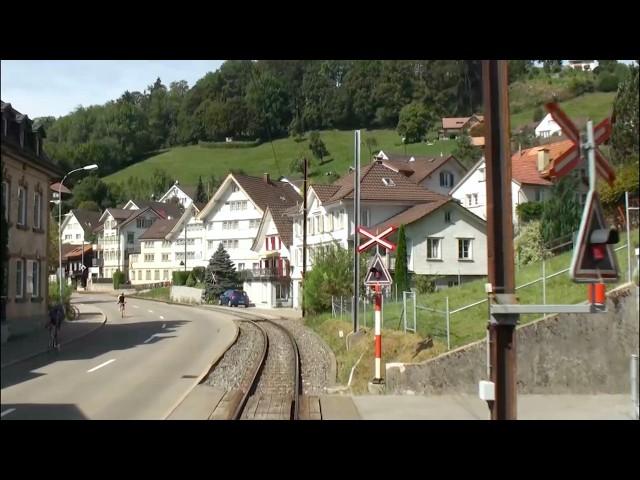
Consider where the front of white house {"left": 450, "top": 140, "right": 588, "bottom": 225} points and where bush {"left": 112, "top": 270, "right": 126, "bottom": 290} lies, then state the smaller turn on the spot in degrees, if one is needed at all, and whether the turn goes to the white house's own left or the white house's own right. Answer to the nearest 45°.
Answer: approximately 45° to the white house's own right

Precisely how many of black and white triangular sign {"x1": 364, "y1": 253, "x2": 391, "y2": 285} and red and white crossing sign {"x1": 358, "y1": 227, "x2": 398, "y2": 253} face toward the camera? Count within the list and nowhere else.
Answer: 2

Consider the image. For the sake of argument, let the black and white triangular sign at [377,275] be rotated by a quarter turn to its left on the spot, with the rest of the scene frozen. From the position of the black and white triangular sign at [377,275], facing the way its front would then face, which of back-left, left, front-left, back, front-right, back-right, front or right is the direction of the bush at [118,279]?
back

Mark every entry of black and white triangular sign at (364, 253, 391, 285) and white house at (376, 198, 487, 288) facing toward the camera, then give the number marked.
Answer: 2

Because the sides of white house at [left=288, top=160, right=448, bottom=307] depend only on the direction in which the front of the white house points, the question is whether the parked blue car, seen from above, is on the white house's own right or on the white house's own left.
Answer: on the white house's own right

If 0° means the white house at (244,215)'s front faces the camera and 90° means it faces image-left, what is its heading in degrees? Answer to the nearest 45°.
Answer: approximately 45°
